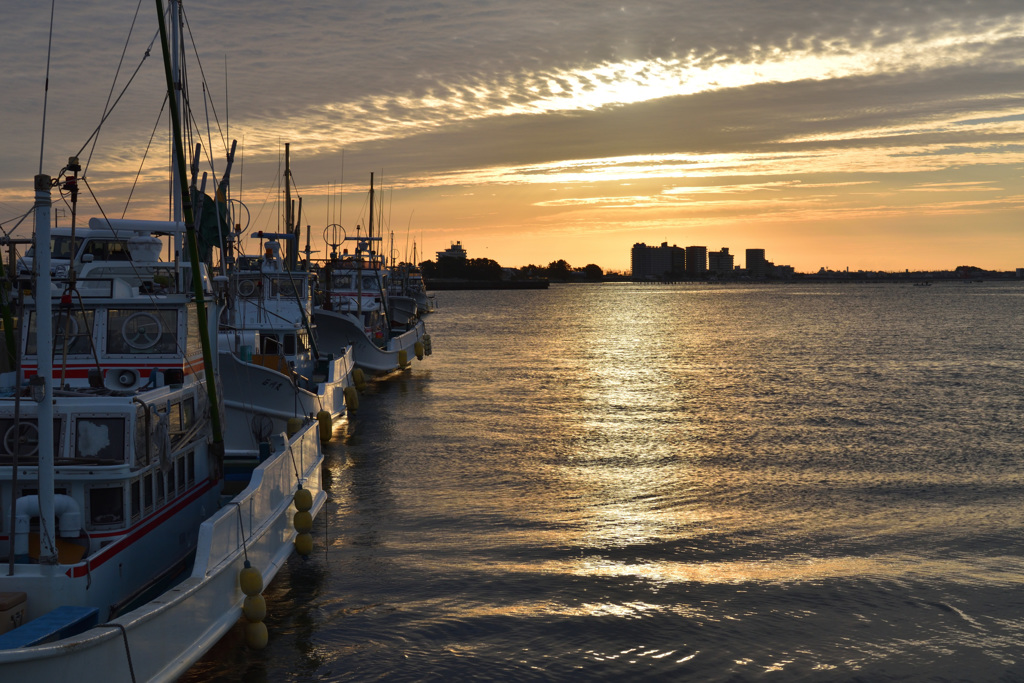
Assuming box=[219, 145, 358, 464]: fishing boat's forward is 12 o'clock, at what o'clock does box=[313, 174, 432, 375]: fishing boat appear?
box=[313, 174, 432, 375]: fishing boat is roughly at 5 o'clock from box=[219, 145, 358, 464]: fishing boat.

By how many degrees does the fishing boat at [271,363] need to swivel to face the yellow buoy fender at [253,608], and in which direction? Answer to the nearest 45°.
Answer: approximately 45° to its left

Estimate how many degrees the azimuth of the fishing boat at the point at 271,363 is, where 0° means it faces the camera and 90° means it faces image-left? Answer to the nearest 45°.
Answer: approximately 45°

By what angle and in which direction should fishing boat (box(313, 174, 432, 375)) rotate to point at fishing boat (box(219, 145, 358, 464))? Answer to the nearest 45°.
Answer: approximately 45° to its left
